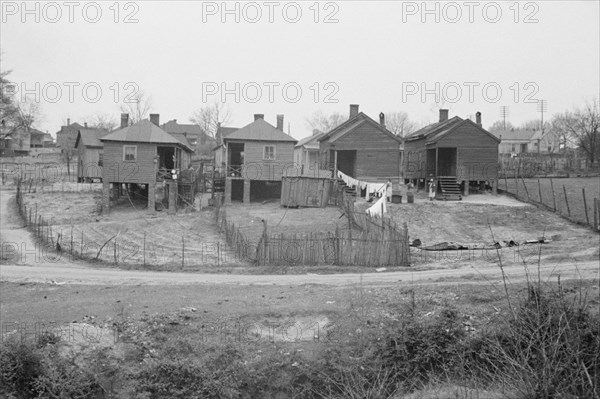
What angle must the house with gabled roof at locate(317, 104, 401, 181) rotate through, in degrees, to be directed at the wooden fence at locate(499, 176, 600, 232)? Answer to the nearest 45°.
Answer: approximately 45° to its left

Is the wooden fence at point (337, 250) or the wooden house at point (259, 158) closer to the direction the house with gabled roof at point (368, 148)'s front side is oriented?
the wooden fence

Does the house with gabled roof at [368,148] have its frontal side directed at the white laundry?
yes

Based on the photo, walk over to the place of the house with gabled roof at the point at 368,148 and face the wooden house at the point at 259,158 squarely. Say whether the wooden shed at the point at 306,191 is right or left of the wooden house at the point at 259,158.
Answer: left

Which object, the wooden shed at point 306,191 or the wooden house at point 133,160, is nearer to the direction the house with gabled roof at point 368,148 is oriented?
the wooden shed

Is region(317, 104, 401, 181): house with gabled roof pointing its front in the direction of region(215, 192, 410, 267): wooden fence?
yes

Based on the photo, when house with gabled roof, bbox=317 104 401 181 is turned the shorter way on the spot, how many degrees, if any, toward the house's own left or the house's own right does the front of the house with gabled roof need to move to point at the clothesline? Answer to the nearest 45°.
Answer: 0° — it already faces it

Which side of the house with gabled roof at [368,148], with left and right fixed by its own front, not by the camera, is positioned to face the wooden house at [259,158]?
right

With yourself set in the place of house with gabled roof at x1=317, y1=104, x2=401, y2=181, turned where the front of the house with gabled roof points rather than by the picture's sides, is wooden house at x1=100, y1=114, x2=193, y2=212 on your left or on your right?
on your right

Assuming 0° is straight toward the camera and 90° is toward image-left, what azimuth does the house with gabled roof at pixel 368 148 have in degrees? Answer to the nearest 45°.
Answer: approximately 0°
